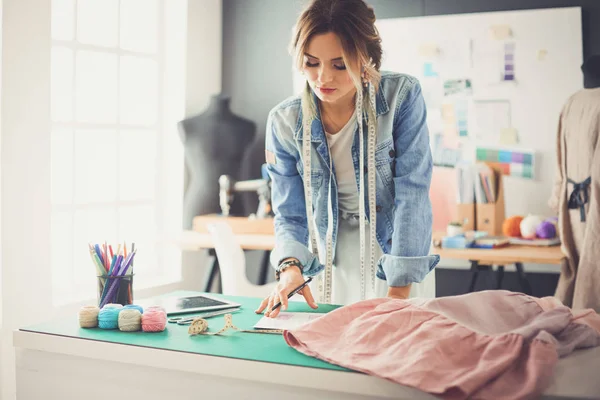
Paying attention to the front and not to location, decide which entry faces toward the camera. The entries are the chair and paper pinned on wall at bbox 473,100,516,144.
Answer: the paper pinned on wall

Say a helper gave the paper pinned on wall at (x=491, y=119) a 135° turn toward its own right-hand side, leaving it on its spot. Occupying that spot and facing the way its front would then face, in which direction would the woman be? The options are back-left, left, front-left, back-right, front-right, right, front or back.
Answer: back-left

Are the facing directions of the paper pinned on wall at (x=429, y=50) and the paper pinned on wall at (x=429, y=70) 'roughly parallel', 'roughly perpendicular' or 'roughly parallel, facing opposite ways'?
roughly parallel

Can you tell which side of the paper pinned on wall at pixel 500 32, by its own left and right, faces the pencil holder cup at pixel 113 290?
front

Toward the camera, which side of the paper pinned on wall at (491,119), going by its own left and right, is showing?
front

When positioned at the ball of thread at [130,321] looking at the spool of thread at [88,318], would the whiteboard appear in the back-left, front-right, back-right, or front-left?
back-right

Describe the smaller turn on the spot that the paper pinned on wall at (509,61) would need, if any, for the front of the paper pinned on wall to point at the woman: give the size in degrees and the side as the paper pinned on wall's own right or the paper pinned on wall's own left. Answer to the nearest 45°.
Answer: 0° — it already faces them

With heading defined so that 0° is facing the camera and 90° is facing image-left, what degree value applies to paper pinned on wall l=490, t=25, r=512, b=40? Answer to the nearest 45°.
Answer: approximately 0°

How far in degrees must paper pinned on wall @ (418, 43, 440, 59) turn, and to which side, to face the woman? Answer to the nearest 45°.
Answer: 0° — it already faces them

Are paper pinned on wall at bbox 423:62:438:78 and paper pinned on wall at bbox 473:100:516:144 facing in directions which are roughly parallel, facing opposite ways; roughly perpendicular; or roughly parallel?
roughly parallel

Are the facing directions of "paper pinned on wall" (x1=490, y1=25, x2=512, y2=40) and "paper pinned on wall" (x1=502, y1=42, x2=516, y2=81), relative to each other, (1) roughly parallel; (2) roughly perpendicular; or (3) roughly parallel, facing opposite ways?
roughly parallel

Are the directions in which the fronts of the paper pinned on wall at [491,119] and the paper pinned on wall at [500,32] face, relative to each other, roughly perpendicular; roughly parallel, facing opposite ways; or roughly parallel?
roughly parallel

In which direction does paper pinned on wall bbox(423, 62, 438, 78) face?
toward the camera

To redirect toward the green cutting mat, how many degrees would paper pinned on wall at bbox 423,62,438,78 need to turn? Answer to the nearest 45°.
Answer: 0° — it already faces it

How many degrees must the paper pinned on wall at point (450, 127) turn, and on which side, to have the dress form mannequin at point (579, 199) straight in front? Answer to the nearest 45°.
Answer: approximately 45° to its left
